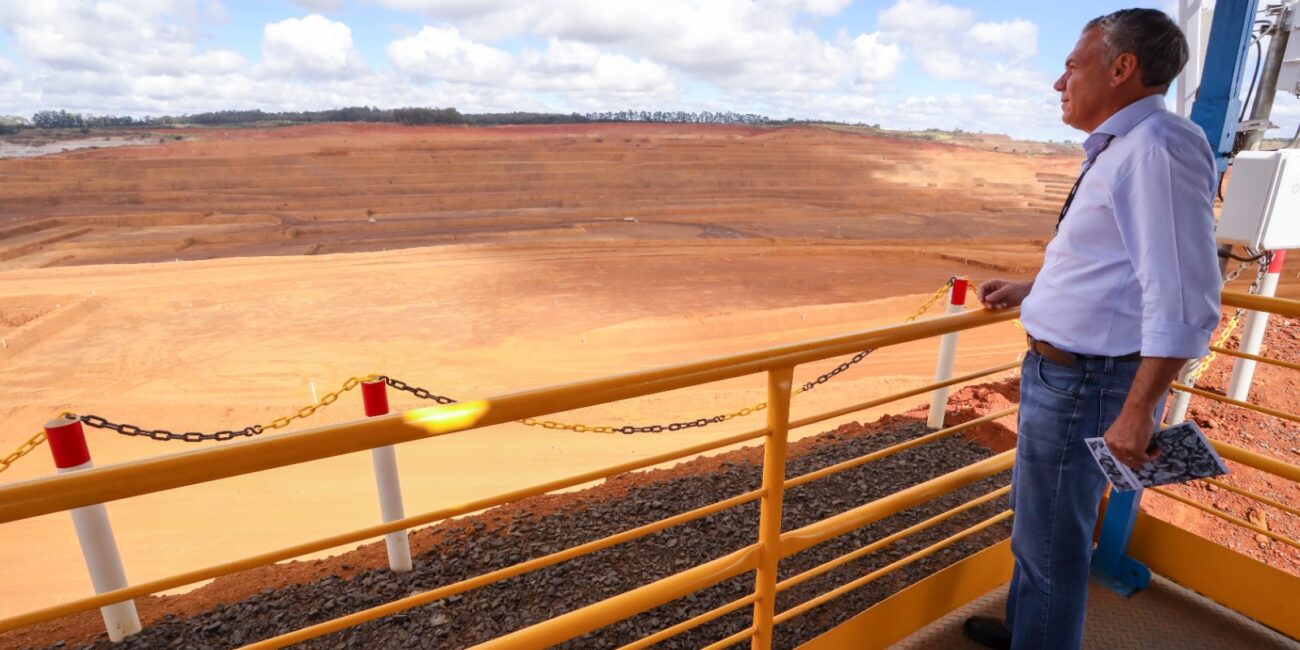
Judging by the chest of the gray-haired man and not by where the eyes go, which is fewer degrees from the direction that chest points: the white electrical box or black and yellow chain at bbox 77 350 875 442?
the black and yellow chain

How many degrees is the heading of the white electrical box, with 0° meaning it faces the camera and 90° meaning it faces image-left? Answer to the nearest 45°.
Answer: approximately 315°

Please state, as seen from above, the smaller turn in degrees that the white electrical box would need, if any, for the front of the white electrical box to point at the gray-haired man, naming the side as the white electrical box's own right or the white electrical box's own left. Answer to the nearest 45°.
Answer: approximately 45° to the white electrical box's own right

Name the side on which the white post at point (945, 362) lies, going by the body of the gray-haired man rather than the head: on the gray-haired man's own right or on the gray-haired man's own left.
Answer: on the gray-haired man's own right

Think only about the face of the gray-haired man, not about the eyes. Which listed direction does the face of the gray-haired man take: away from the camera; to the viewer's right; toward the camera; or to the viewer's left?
to the viewer's left

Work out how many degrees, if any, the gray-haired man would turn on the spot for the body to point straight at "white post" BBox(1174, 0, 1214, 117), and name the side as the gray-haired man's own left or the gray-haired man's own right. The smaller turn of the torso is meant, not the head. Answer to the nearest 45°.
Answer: approximately 90° to the gray-haired man's own right

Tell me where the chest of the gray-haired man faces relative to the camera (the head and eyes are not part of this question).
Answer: to the viewer's left

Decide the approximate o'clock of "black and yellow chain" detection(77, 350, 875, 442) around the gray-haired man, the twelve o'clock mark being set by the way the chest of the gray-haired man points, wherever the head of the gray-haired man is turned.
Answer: The black and yellow chain is roughly at 12 o'clock from the gray-haired man.
